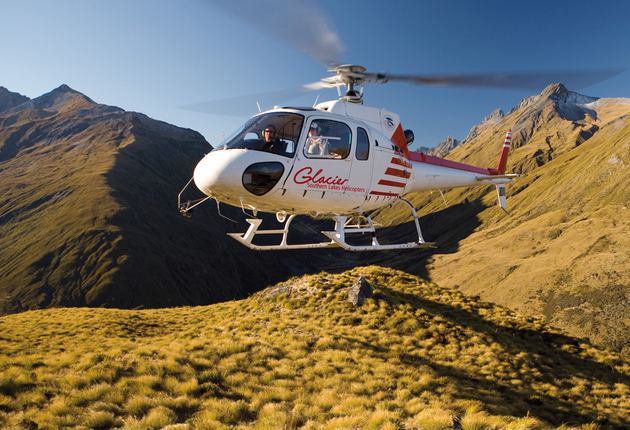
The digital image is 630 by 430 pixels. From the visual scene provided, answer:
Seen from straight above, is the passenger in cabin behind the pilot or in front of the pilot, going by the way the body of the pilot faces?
behind

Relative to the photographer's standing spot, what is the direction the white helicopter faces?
facing the viewer and to the left of the viewer

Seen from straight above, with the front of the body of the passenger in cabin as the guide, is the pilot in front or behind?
in front

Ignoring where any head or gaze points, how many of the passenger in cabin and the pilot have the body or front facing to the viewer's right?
0
